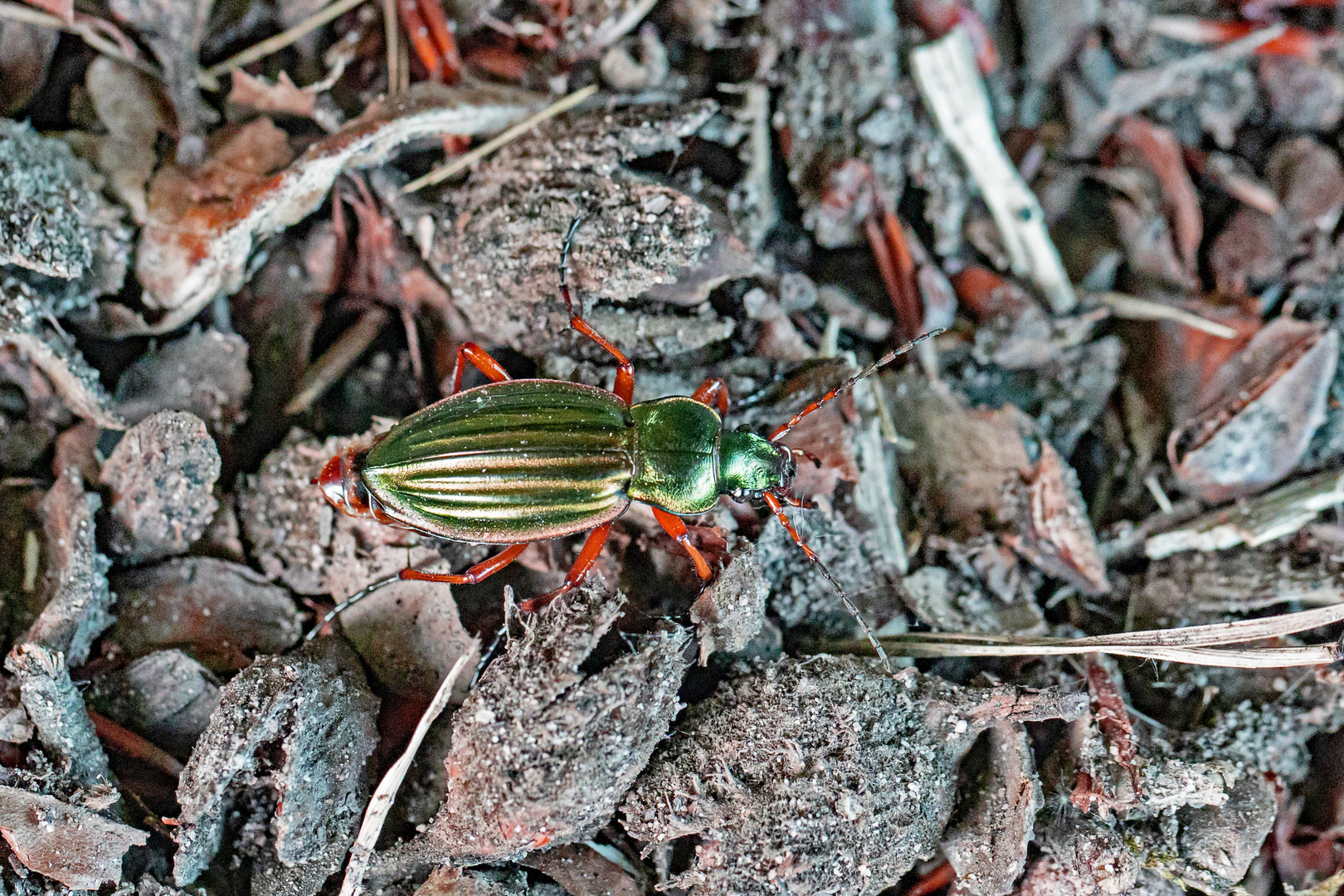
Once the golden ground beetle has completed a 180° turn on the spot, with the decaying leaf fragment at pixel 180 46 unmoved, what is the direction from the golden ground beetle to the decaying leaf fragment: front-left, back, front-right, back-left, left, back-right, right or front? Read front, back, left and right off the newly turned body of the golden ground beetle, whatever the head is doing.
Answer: front-right

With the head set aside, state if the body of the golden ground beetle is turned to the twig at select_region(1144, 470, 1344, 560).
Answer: yes

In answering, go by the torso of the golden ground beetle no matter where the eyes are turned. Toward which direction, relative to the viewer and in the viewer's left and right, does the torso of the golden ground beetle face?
facing to the right of the viewer

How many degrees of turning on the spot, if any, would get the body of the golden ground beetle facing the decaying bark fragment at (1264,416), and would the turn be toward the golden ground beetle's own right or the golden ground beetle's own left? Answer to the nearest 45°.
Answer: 0° — it already faces it

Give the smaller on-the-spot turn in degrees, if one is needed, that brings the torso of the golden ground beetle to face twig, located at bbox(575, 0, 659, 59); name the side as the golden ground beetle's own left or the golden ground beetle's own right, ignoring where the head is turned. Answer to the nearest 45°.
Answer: approximately 90° to the golden ground beetle's own left

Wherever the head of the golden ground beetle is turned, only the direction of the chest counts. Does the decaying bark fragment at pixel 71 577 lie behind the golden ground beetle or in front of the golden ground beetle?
behind

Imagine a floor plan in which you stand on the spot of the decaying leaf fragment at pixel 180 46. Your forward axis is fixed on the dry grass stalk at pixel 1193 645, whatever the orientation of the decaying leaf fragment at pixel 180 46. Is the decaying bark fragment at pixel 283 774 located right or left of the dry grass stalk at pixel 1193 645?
right

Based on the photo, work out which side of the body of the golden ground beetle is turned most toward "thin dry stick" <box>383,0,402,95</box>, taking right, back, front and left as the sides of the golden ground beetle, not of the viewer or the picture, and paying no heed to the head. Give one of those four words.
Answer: left

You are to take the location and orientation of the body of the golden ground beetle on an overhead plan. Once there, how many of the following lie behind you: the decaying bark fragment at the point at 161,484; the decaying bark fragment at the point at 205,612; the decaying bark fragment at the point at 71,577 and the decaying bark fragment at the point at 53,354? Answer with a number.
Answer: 4
